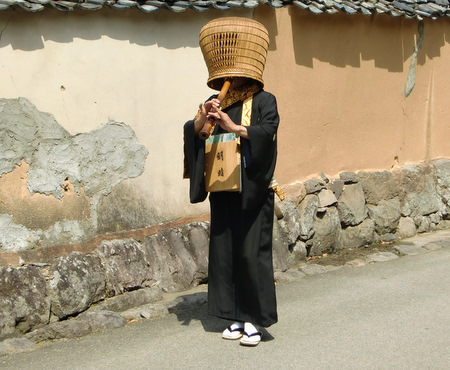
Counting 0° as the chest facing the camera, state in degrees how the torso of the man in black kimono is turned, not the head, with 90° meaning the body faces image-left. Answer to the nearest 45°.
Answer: approximately 45°
